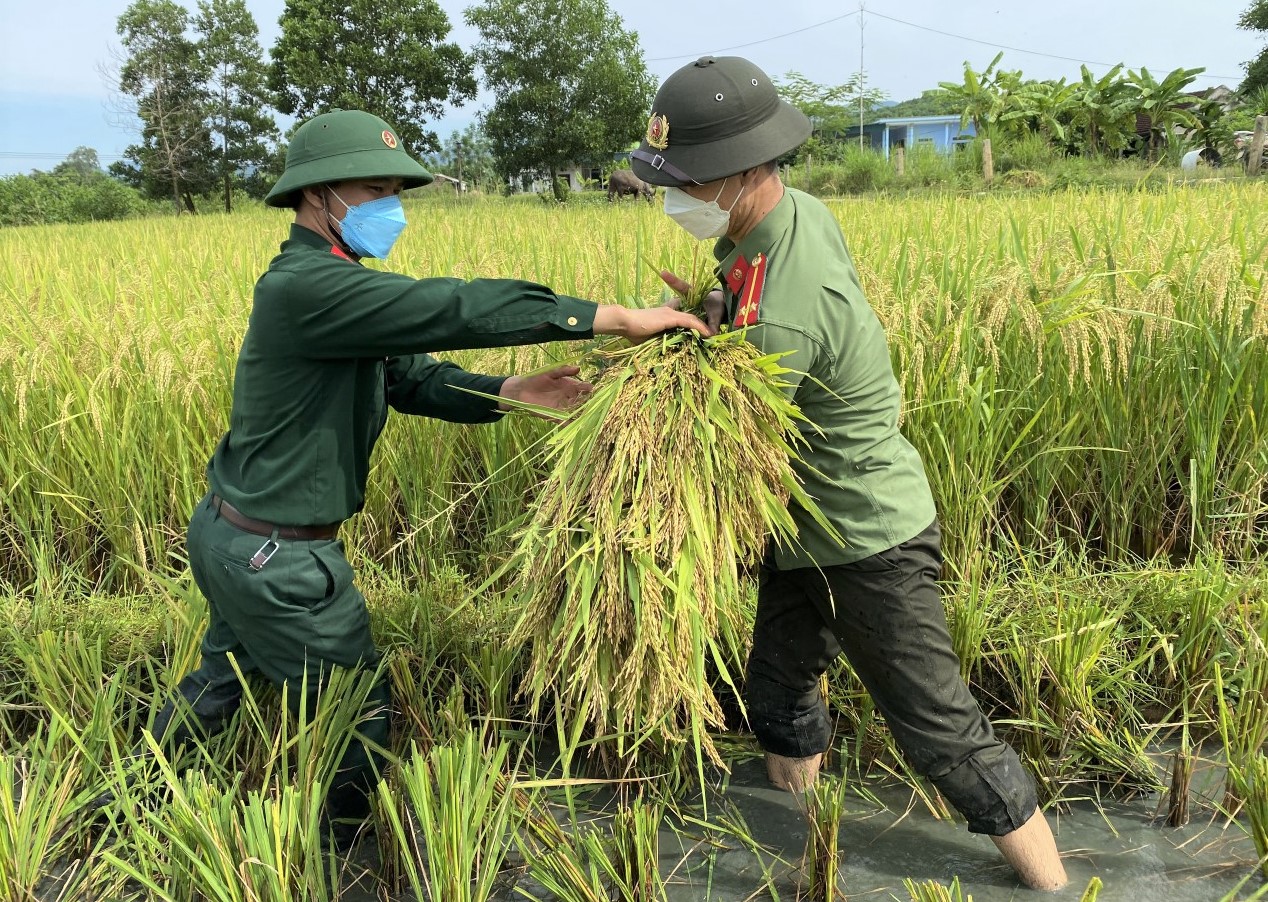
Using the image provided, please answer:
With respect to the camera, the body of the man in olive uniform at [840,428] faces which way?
to the viewer's left

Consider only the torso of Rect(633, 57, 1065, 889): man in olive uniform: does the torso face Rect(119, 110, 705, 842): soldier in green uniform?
yes

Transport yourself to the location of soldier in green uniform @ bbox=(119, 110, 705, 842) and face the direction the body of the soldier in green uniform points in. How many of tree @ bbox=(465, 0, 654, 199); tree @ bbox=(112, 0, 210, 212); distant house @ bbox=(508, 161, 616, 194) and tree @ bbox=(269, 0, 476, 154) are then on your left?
4

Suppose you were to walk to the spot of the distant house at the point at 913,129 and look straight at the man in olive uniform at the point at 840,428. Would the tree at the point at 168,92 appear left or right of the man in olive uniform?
right

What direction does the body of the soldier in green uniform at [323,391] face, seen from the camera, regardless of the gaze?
to the viewer's right

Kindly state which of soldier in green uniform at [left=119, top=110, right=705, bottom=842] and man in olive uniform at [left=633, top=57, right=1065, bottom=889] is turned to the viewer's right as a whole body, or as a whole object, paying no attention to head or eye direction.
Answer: the soldier in green uniform

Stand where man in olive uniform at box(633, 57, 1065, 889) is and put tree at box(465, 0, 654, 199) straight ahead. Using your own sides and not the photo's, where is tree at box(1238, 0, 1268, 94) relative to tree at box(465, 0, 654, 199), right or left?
right

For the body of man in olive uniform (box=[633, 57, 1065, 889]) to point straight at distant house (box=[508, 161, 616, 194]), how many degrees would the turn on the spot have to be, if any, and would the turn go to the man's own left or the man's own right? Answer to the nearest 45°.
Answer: approximately 90° to the man's own right

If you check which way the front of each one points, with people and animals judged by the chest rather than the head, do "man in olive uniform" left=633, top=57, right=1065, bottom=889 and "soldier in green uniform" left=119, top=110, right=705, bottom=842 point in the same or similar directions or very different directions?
very different directions

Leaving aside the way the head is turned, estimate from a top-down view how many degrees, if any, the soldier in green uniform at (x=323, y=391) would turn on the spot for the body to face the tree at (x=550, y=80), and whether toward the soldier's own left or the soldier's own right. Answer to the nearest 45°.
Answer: approximately 90° to the soldier's own left

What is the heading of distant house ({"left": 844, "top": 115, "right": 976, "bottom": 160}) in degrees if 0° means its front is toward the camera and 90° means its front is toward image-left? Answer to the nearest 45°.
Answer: approximately 0°

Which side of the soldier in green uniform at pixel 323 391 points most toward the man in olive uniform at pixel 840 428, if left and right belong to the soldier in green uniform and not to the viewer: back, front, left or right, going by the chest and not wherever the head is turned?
front

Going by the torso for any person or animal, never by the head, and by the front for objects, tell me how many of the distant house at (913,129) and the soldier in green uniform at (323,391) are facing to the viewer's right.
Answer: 1

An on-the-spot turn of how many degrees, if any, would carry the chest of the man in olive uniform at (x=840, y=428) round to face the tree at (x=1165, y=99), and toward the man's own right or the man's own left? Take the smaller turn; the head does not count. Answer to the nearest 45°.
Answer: approximately 90° to the man's own right

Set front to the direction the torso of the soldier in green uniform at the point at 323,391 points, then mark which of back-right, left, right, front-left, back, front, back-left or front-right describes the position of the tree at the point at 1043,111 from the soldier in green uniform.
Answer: front-left

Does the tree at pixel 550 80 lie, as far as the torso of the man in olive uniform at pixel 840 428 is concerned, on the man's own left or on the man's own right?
on the man's own right
